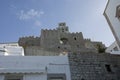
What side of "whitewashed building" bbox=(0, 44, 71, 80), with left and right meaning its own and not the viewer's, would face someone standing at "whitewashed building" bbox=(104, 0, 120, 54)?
left

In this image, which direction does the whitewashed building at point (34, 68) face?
toward the camera
